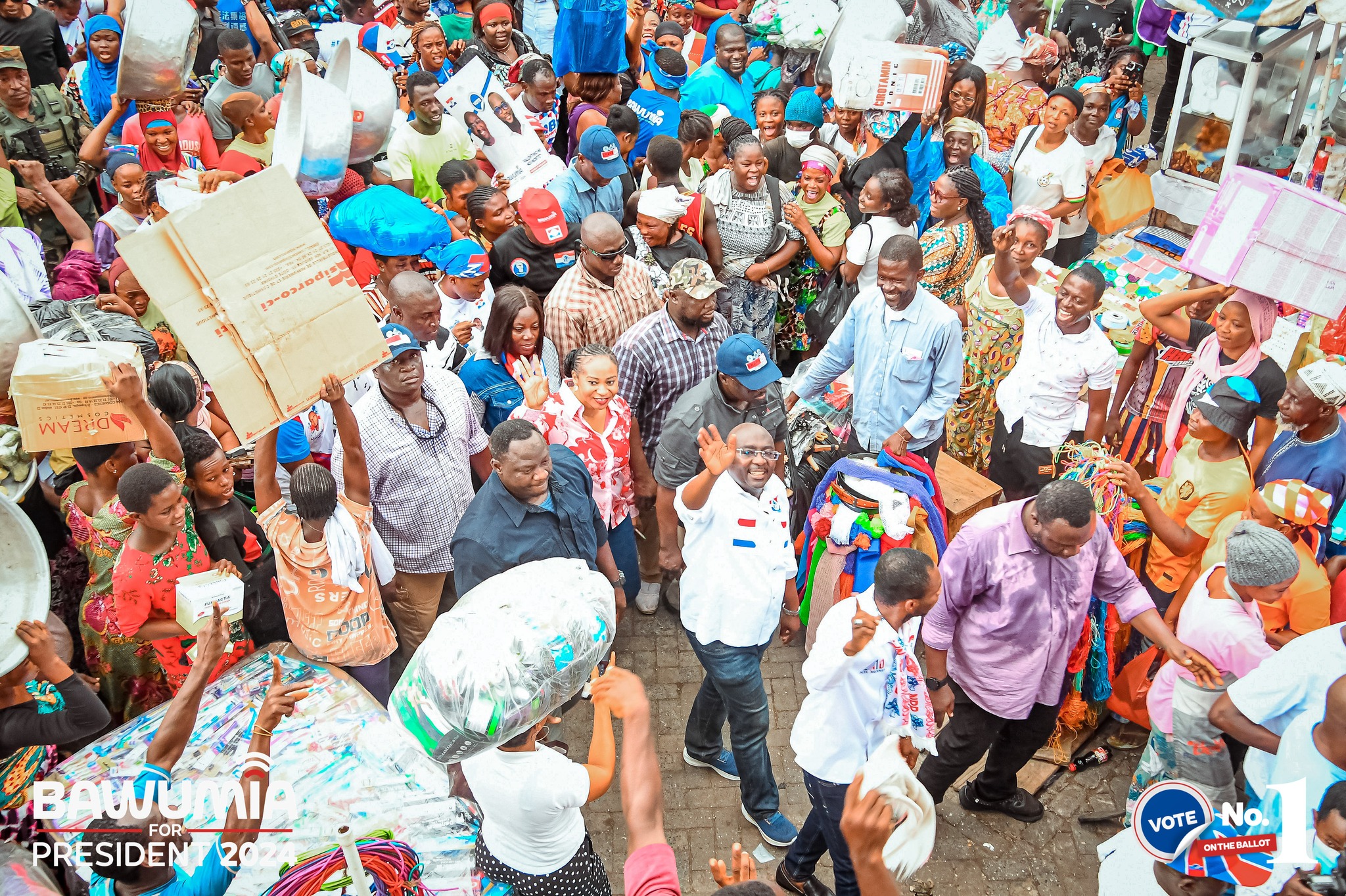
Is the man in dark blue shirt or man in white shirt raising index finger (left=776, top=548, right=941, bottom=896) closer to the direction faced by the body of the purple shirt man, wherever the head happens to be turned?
the man in white shirt raising index finger

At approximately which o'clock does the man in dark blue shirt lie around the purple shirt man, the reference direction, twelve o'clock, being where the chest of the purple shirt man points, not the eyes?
The man in dark blue shirt is roughly at 4 o'clock from the purple shirt man.

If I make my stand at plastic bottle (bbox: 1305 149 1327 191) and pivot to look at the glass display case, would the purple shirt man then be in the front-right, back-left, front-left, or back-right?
back-left

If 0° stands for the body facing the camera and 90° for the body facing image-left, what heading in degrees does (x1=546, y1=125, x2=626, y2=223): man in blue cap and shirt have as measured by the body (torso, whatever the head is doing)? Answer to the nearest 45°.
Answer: approximately 315°

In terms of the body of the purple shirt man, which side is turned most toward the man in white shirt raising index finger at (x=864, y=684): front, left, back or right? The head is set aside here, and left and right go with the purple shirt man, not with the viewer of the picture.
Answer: right

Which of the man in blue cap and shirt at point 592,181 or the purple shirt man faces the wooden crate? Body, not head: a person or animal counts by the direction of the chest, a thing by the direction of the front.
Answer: the man in blue cap and shirt

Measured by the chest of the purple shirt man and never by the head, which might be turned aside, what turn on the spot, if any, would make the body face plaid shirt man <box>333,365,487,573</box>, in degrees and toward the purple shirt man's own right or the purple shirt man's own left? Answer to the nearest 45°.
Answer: approximately 135° to the purple shirt man's own right
